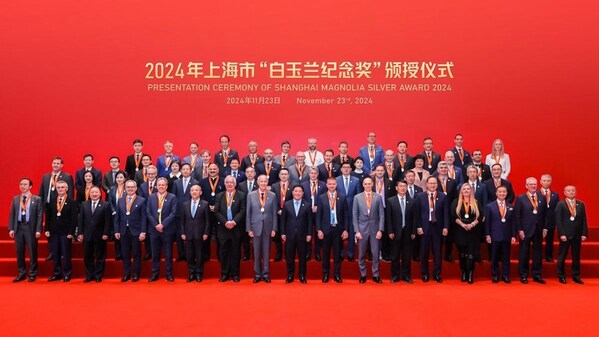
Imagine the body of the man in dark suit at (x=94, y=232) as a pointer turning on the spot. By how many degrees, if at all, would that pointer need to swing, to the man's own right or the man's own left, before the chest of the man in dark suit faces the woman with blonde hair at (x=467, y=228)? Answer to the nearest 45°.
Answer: approximately 45° to the man's own left

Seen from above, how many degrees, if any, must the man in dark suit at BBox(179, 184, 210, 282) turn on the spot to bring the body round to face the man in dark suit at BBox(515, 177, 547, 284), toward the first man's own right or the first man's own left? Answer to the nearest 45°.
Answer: approximately 90° to the first man's own left

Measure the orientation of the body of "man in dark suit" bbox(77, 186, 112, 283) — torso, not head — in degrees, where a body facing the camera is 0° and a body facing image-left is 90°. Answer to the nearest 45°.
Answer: approximately 0°

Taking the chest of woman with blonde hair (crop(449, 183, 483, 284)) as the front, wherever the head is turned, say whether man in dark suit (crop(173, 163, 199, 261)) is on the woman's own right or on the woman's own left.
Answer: on the woman's own right

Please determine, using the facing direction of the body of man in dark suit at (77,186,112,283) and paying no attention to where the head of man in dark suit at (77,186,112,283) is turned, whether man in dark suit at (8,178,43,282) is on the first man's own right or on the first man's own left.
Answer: on the first man's own right

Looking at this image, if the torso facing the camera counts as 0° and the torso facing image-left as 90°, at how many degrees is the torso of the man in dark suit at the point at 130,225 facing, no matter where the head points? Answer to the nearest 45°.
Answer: approximately 0°

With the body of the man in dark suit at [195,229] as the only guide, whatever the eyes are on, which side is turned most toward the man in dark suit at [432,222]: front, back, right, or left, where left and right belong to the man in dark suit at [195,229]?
left

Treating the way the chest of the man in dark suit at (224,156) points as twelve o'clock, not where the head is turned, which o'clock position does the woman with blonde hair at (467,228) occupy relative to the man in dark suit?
The woman with blonde hair is roughly at 10 o'clock from the man in dark suit.

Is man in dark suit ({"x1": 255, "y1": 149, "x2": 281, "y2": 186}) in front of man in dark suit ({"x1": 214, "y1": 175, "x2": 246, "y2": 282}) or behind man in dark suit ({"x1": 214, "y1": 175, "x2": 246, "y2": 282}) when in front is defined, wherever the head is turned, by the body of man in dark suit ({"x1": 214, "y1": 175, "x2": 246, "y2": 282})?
behind
